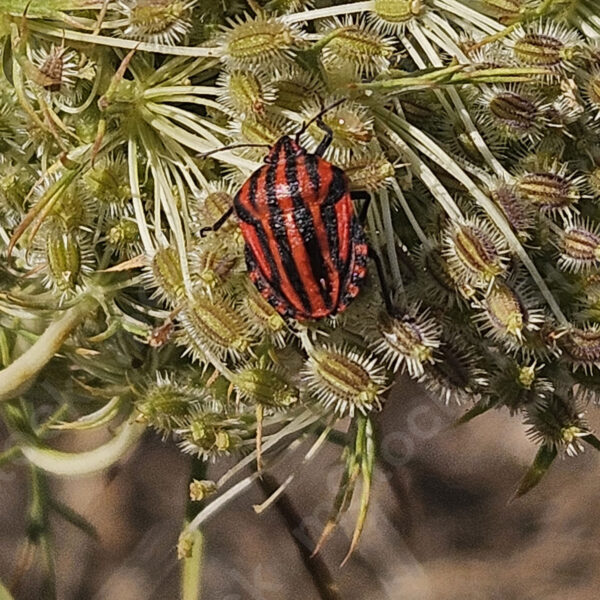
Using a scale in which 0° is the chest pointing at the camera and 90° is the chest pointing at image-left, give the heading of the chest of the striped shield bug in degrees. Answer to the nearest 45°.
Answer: approximately 180°
